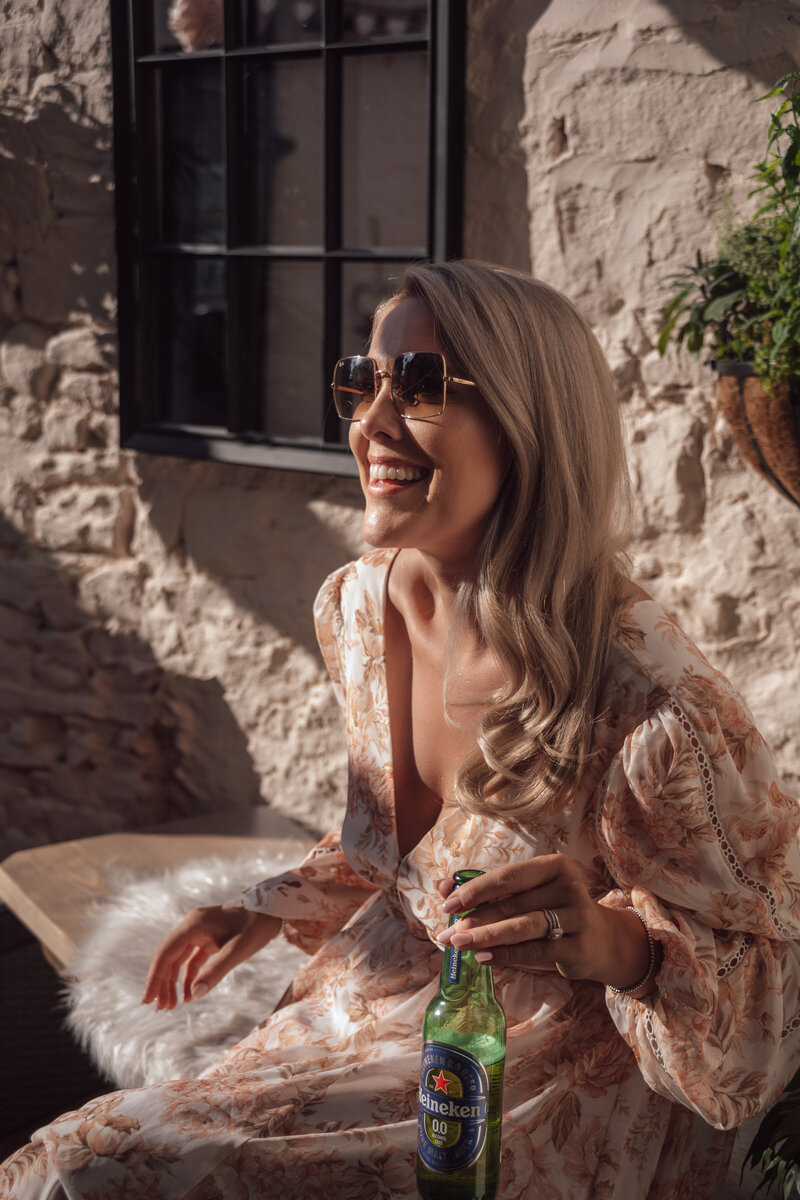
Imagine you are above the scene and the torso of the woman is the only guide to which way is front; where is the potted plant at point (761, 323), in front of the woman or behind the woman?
behind

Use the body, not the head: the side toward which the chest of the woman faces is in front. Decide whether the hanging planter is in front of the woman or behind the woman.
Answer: behind

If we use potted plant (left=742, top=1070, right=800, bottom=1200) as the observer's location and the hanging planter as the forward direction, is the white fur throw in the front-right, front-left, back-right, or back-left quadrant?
front-left

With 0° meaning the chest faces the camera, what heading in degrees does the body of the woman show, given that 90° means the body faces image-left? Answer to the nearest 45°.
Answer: approximately 45°
